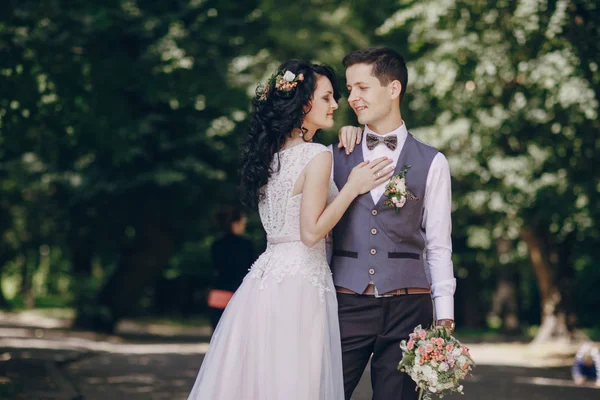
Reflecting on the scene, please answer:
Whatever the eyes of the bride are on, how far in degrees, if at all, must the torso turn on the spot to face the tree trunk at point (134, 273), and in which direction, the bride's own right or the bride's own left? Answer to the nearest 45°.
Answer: approximately 45° to the bride's own left

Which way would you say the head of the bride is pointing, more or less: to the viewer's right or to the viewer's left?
to the viewer's right

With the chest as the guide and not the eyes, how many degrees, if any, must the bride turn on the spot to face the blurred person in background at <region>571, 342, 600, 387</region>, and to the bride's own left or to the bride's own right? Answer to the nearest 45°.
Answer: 0° — they already face them

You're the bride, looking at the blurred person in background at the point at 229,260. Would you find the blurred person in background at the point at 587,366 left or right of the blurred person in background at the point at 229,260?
right

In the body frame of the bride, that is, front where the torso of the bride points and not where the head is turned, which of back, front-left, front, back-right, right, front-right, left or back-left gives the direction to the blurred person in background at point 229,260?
front-left

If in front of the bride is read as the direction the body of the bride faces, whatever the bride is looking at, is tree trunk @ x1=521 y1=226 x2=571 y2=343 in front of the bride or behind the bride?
in front

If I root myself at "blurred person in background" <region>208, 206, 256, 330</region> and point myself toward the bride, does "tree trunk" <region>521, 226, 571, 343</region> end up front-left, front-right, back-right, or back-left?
back-left

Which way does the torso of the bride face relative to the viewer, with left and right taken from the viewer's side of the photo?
facing away from the viewer and to the right of the viewer
